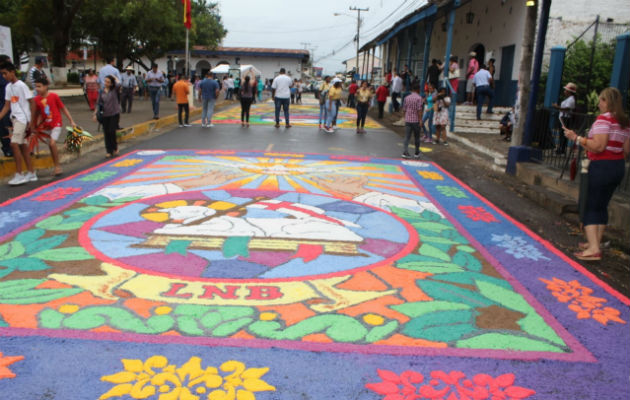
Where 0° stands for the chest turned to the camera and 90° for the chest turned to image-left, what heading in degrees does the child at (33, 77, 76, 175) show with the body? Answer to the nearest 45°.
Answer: approximately 45°

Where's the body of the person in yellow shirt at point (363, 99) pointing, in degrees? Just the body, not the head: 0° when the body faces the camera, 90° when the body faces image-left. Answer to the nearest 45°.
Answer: approximately 0°

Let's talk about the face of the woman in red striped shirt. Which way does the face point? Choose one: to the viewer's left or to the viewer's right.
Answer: to the viewer's left

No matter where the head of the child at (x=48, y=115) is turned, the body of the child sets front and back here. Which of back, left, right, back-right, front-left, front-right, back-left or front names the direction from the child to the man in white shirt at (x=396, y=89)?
back

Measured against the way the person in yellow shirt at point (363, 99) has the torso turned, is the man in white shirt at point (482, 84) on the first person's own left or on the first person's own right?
on the first person's own left

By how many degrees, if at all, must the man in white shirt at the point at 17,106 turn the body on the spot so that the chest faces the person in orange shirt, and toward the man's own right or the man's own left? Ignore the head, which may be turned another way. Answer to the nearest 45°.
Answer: approximately 180°

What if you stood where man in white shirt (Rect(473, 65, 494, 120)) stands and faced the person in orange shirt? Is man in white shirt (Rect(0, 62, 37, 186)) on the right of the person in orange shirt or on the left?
left
